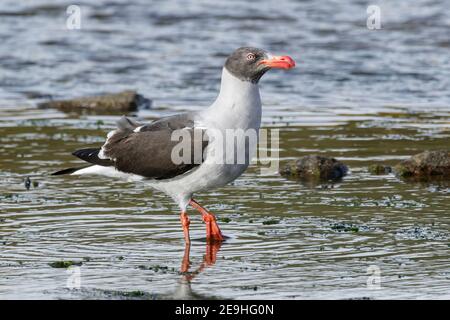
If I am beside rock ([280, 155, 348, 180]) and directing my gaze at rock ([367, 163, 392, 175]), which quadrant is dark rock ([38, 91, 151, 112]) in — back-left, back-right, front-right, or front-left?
back-left

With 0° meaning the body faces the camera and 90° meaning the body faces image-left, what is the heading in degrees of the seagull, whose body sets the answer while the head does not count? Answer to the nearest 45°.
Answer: approximately 270°

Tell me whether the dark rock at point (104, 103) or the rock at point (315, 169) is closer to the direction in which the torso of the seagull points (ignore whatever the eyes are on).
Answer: the rock

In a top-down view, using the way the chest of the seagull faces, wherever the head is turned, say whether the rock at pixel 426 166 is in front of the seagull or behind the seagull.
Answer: in front

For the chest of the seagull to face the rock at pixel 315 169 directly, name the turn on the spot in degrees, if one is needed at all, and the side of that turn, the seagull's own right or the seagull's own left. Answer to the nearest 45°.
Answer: approximately 45° to the seagull's own left

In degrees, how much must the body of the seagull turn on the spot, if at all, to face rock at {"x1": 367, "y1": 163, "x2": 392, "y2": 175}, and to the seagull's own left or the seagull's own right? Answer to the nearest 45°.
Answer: approximately 45° to the seagull's own left

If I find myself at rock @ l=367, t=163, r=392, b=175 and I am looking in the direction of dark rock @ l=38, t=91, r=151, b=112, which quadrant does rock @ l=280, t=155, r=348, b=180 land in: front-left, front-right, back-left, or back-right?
front-left
